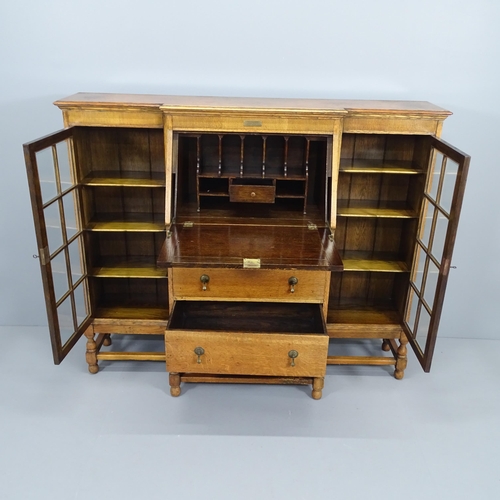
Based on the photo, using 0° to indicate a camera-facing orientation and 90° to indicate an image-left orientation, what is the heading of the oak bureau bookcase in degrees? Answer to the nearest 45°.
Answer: approximately 0°
